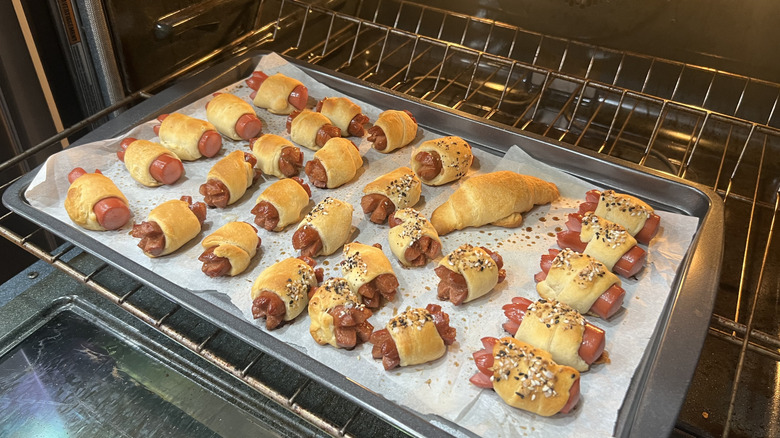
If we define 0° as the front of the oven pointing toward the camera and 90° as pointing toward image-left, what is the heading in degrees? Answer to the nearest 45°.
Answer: approximately 45°

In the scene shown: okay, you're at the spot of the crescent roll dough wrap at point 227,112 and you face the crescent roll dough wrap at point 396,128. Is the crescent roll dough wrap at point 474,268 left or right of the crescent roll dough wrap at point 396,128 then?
right
